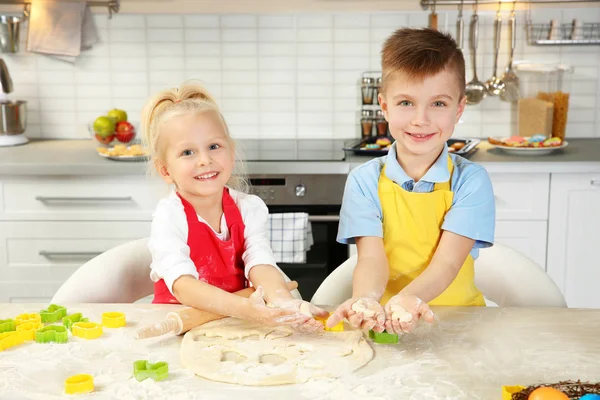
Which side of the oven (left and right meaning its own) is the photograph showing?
front

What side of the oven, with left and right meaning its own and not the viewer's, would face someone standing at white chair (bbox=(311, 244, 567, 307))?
front

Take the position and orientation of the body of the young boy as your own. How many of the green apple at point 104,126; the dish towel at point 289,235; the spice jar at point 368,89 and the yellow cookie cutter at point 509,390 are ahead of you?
1

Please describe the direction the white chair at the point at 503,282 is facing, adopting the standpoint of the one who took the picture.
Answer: facing the viewer

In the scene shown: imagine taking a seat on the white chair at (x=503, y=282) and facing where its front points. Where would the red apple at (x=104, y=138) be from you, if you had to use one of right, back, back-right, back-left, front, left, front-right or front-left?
back-right

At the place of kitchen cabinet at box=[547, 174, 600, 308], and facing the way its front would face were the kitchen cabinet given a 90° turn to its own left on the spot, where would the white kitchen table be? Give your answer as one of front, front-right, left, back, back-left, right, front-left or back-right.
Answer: right

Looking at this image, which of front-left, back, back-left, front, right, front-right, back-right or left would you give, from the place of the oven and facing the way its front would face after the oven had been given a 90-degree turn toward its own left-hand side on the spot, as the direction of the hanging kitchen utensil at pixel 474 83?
front-left

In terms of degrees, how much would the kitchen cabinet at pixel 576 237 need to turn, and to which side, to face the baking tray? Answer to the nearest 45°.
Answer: approximately 90° to its right

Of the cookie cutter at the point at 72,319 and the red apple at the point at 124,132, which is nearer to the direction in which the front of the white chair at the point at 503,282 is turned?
the cookie cutter

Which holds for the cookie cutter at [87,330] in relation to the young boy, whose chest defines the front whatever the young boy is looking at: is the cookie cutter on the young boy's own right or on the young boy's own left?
on the young boy's own right

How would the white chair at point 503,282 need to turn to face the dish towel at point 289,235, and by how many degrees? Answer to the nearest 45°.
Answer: approximately 135° to its right

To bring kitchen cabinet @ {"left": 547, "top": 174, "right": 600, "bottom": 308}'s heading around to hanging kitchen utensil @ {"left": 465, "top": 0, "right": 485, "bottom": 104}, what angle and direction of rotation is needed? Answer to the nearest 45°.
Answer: approximately 135° to its right

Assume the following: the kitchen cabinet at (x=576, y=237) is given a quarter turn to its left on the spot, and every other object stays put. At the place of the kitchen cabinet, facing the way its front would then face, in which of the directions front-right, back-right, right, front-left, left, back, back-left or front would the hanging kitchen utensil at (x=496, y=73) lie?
back-left
